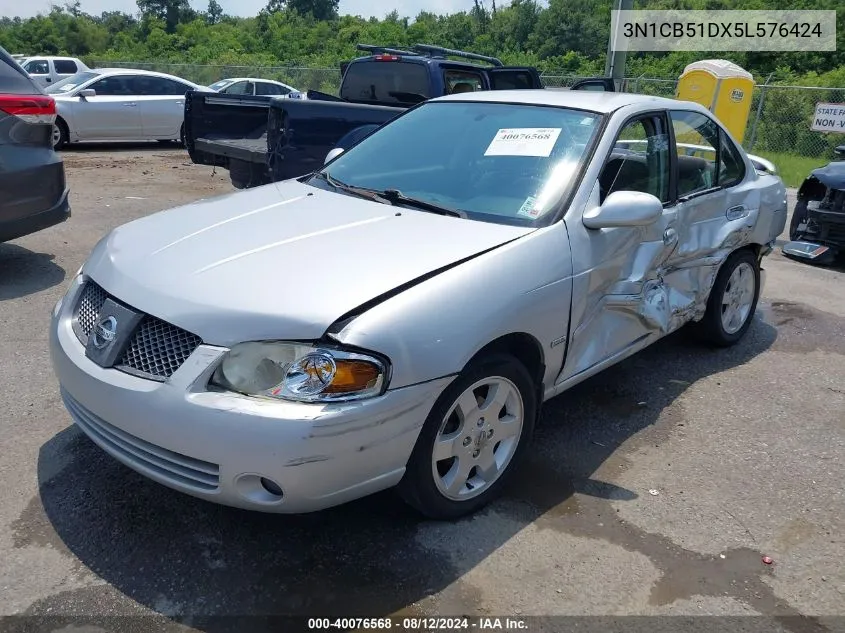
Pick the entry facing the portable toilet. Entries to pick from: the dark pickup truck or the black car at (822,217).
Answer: the dark pickup truck

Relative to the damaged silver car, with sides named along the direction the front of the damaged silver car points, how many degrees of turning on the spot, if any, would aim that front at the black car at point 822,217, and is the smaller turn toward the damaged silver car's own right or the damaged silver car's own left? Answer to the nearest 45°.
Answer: approximately 180°

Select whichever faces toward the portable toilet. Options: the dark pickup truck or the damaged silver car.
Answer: the dark pickup truck

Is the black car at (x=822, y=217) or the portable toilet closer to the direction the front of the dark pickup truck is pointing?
the portable toilet

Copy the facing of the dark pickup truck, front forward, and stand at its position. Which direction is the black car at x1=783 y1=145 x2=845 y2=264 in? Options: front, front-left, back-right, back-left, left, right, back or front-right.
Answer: front-right

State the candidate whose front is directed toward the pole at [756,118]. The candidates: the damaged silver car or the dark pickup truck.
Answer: the dark pickup truck

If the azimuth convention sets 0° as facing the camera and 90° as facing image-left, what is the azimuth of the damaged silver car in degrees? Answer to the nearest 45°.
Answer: approximately 45°

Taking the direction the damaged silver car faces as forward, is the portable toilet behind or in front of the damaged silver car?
behind

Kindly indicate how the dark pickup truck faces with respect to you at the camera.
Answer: facing away from the viewer and to the right of the viewer

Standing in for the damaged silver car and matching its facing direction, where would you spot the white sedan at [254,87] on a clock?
The white sedan is roughly at 4 o'clock from the damaged silver car.

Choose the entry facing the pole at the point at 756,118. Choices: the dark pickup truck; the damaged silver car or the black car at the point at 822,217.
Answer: the dark pickup truck

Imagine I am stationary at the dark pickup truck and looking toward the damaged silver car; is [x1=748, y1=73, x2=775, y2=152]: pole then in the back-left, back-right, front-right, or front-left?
back-left

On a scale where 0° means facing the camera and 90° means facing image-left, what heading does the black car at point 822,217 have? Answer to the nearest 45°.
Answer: approximately 45°

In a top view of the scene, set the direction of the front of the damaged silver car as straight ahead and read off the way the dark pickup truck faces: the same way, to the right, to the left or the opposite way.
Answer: the opposite way
